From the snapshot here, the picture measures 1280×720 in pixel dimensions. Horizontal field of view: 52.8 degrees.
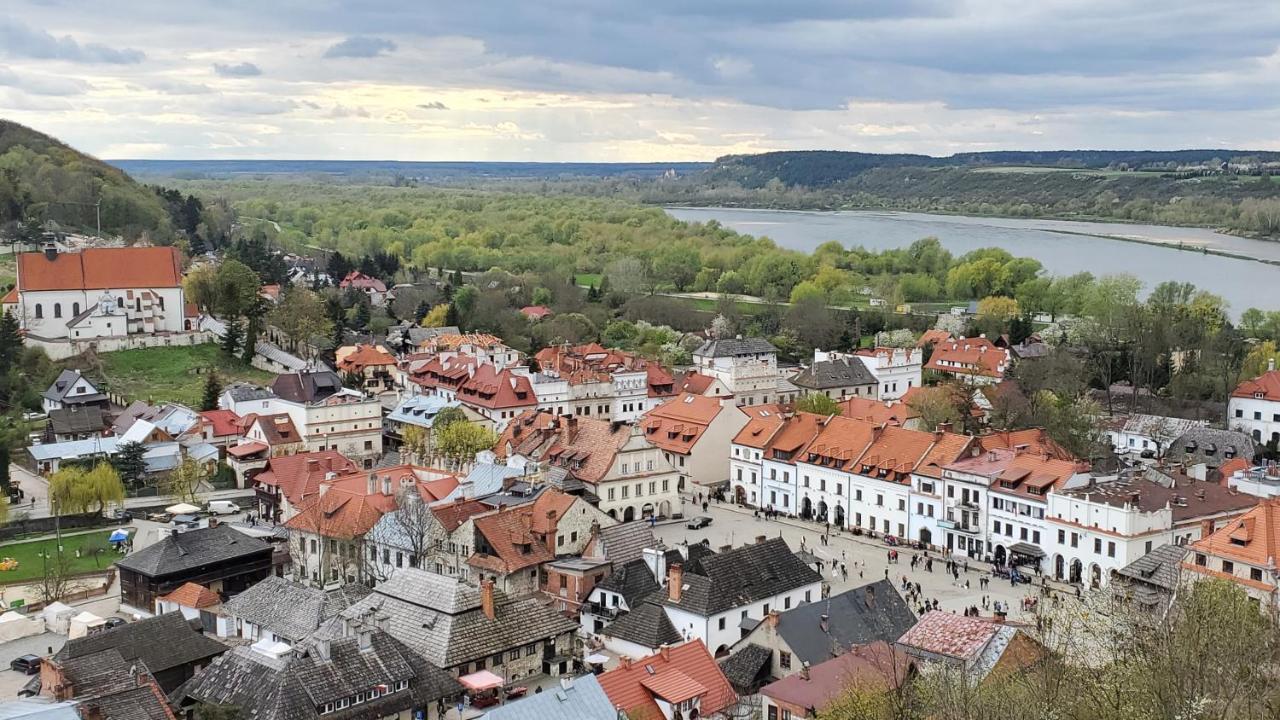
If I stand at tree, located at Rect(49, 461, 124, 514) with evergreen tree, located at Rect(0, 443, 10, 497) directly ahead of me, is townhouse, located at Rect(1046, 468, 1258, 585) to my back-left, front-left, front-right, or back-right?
back-right

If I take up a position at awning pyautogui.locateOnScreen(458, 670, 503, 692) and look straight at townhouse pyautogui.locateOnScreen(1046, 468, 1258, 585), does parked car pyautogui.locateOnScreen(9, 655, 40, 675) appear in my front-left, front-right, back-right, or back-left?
back-left

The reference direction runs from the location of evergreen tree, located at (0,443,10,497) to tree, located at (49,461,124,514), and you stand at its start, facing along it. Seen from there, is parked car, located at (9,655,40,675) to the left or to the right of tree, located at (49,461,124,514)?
right

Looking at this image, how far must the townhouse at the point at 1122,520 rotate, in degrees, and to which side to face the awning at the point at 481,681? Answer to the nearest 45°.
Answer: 0° — it already faces it

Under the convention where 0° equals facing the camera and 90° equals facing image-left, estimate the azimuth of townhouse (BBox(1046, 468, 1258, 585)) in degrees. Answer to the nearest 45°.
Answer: approximately 45°

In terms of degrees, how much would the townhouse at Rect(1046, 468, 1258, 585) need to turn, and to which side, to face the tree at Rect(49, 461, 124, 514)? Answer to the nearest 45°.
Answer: approximately 45° to its right

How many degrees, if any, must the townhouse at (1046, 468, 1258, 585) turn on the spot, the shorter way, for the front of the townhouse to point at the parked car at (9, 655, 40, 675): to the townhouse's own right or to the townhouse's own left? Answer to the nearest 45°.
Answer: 0° — it already faces it

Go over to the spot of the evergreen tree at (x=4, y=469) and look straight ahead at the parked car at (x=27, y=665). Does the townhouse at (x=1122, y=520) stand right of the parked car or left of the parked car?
left

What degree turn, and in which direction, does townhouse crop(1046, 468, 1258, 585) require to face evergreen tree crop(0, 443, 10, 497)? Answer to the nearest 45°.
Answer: approximately 45° to its right
